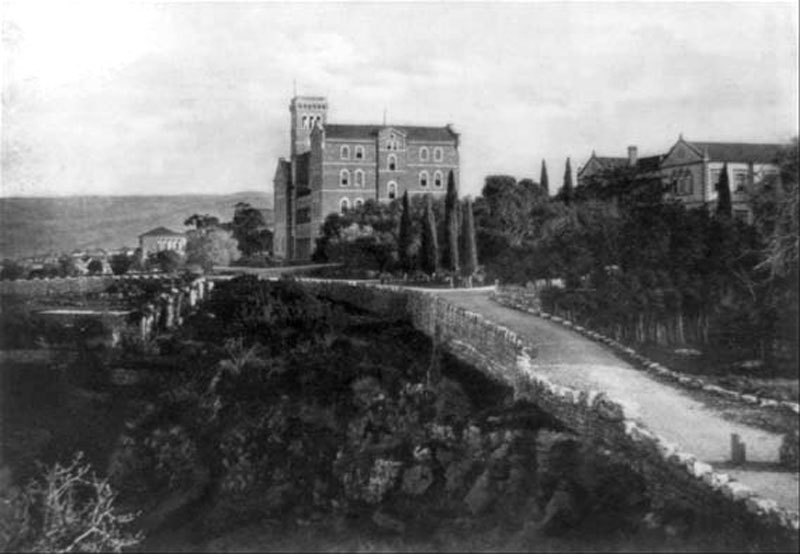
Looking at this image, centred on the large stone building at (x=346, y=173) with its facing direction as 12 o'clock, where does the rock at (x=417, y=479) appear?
The rock is roughly at 12 o'clock from the large stone building.

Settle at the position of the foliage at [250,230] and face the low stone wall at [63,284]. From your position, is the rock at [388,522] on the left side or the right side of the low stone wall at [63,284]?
left

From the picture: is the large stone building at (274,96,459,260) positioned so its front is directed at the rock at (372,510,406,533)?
yes

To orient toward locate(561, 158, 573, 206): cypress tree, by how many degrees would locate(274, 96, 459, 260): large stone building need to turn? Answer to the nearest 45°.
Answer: approximately 45° to its left

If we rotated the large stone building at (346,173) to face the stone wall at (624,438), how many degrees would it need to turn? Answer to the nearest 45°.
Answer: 0° — it already faces it

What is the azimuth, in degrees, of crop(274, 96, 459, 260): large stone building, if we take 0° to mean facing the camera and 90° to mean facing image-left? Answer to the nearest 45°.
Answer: approximately 0°

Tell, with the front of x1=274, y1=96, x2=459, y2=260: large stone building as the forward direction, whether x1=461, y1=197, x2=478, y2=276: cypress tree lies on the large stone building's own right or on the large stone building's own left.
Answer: on the large stone building's own left
